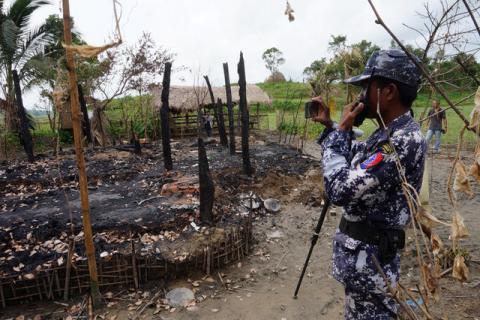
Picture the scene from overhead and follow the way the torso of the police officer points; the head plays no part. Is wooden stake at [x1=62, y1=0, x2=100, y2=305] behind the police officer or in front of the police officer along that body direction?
in front

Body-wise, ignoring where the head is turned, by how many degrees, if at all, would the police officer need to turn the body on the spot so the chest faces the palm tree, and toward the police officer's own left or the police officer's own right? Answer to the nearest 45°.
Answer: approximately 45° to the police officer's own right

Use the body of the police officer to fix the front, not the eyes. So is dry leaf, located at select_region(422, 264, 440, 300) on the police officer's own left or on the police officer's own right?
on the police officer's own left

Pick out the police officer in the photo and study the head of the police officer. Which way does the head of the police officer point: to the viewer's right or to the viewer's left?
to the viewer's left

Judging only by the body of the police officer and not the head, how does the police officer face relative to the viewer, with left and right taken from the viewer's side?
facing to the left of the viewer

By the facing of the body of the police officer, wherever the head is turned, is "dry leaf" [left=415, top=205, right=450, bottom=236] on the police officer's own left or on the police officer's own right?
on the police officer's own left

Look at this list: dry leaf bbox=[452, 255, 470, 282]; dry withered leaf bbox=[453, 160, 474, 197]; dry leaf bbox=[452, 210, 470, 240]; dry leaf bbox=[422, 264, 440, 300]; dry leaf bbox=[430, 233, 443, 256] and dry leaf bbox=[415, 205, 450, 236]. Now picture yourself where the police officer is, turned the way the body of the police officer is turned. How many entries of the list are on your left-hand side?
6

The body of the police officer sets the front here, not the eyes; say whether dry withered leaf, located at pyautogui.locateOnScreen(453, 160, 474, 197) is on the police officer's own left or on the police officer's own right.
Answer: on the police officer's own left

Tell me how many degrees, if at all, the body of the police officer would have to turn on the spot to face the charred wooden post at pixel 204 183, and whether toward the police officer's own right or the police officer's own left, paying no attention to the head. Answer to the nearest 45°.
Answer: approximately 45° to the police officer's own right

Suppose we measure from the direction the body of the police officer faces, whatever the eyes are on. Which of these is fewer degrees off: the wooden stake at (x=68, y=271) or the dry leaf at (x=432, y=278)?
the wooden stake

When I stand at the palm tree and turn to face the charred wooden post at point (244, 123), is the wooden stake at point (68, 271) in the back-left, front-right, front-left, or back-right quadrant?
front-right
